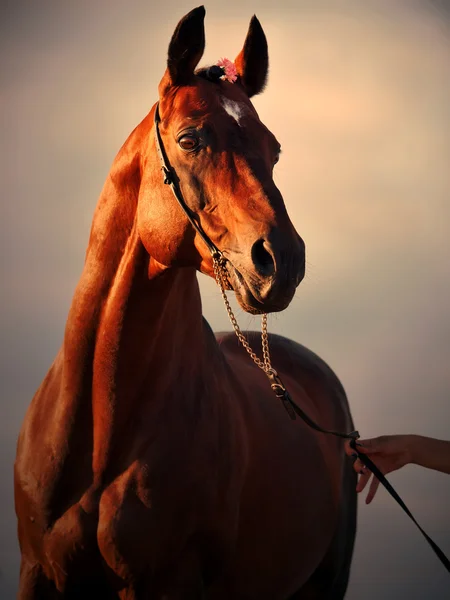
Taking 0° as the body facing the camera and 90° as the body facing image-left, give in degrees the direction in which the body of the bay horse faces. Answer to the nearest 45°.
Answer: approximately 45°
